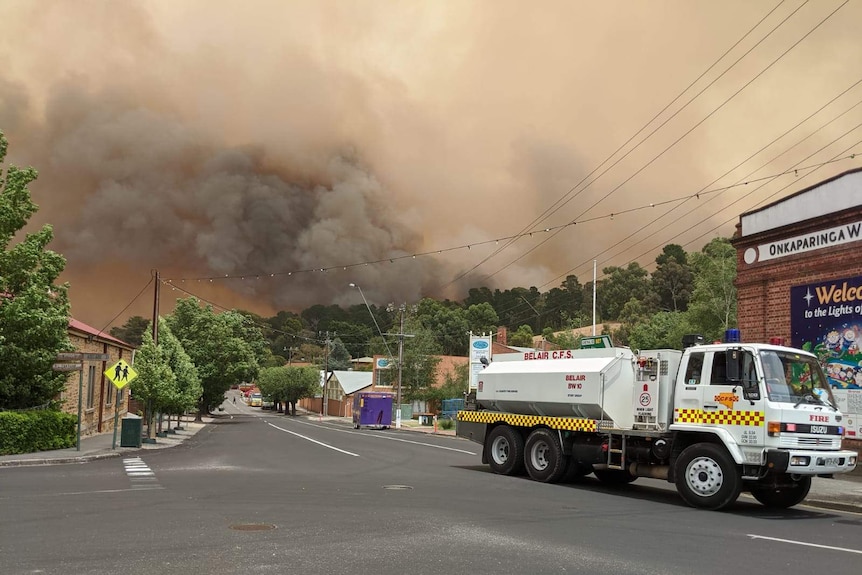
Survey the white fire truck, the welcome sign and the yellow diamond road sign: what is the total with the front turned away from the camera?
0

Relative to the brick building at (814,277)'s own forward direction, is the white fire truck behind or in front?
in front

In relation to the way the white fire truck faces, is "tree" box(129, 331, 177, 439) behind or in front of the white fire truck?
behind

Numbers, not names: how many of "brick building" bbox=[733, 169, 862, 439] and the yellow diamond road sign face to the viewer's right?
0

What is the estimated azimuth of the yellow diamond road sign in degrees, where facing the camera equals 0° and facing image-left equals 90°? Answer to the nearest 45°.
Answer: approximately 0°

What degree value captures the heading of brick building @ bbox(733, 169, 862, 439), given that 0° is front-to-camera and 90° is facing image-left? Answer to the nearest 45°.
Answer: approximately 45°

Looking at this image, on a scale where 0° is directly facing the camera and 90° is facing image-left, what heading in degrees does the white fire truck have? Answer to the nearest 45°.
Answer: approximately 315°

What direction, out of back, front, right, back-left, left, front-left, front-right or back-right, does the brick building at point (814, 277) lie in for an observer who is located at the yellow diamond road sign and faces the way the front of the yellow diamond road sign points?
front-left

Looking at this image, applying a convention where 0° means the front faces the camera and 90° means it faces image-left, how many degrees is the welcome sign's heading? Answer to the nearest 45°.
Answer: approximately 45°

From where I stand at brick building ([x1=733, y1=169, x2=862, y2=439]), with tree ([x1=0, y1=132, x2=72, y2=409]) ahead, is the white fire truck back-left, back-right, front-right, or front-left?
front-left

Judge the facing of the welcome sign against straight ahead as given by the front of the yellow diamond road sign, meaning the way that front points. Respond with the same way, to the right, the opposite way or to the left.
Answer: to the right

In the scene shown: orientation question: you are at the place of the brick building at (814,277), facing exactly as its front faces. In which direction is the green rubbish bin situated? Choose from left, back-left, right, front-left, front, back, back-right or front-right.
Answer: front-right

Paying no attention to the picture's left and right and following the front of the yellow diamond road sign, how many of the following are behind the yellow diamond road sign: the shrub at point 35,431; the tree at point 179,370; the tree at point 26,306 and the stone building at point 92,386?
2

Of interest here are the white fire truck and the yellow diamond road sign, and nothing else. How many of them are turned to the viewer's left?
0
